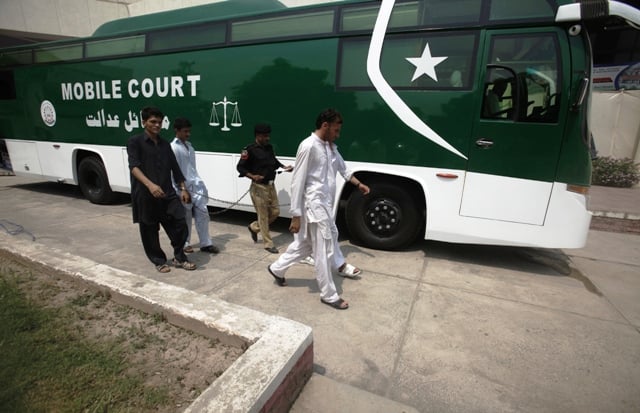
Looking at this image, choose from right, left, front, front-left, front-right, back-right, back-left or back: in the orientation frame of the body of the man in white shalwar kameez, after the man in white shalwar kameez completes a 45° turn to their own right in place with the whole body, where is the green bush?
back-left
